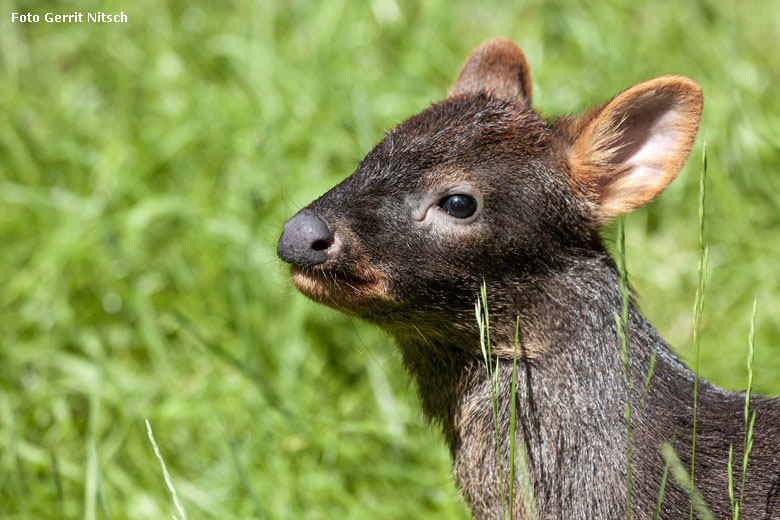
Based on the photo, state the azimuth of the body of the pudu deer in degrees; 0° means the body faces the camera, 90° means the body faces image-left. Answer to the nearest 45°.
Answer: approximately 90°
